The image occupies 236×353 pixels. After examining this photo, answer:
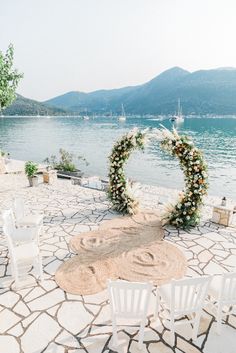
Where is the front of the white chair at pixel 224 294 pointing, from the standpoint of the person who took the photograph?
facing away from the viewer and to the left of the viewer

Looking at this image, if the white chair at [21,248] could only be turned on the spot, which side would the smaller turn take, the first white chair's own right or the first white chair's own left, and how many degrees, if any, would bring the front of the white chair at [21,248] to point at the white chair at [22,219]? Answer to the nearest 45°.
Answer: approximately 45° to the first white chair's own left

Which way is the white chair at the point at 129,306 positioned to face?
away from the camera

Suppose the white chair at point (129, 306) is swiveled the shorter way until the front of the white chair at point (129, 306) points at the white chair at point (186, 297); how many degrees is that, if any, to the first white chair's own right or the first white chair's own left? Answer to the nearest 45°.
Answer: approximately 90° to the first white chair's own right

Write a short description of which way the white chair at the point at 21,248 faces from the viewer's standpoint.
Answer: facing away from the viewer and to the right of the viewer

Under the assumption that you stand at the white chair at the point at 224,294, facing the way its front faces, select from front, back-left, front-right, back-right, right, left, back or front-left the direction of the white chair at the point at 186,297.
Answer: left

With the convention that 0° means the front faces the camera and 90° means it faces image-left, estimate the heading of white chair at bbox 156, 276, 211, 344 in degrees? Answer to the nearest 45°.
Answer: approximately 135°

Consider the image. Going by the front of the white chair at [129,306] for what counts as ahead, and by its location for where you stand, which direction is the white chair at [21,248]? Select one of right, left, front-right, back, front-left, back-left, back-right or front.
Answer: front-left

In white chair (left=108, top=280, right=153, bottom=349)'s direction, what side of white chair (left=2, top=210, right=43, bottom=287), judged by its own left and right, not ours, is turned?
right
